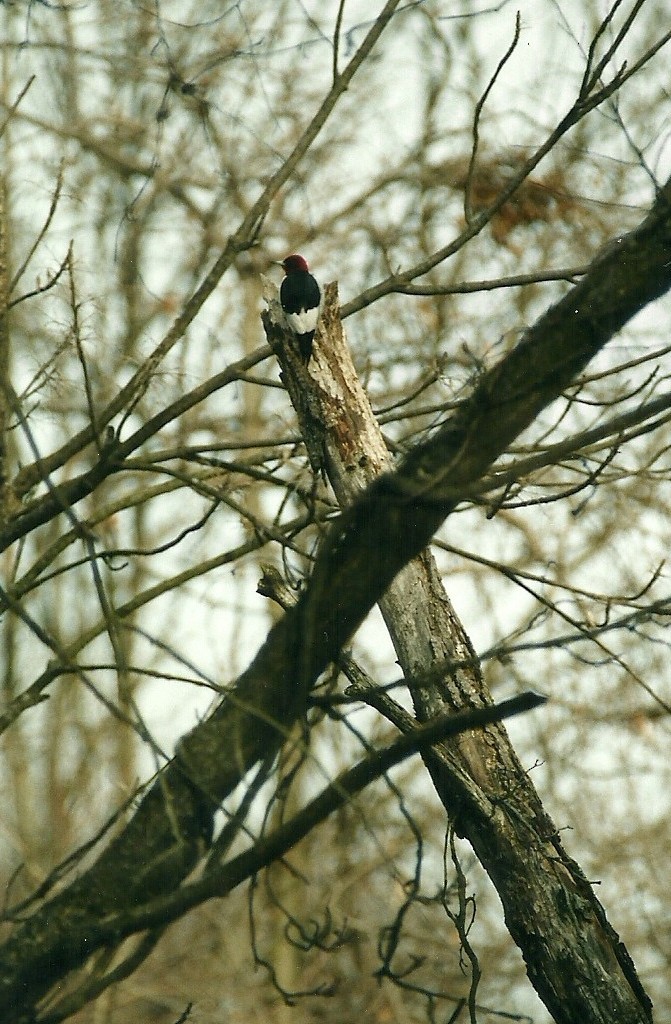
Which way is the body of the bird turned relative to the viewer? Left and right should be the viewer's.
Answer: facing away from the viewer
